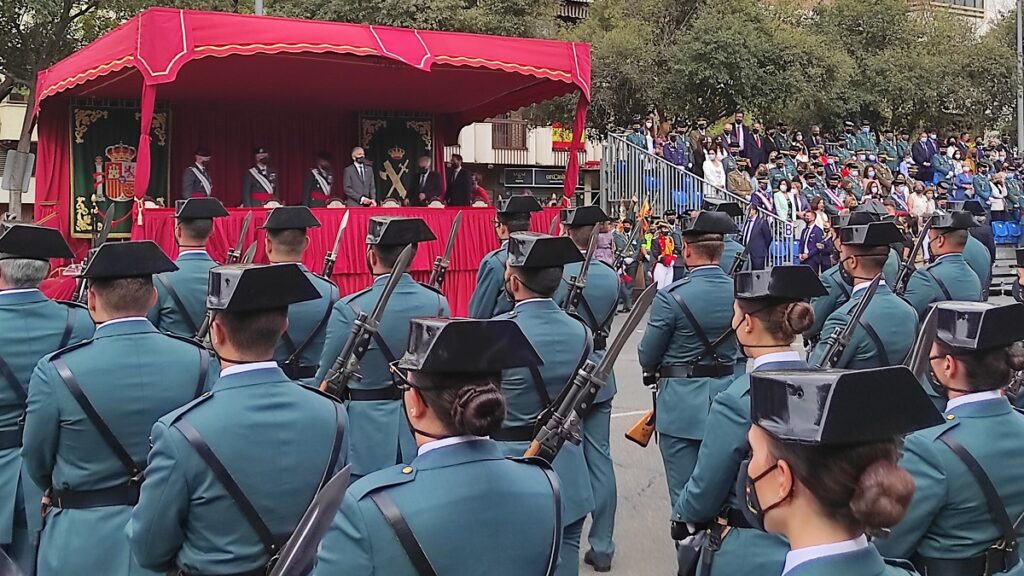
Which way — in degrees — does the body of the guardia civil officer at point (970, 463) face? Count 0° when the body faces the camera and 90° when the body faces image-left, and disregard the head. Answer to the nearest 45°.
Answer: approximately 135°

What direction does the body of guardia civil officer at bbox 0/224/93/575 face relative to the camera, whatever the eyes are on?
away from the camera

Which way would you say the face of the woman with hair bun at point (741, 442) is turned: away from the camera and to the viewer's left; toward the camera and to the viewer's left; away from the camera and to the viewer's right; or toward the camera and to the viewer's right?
away from the camera and to the viewer's left

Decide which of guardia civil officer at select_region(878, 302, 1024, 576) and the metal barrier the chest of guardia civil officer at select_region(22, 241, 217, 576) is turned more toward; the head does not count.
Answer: the metal barrier

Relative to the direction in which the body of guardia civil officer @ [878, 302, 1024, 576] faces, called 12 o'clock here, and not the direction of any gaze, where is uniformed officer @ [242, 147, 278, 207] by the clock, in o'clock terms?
The uniformed officer is roughly at 12 o'clock from the guardia civil officer.

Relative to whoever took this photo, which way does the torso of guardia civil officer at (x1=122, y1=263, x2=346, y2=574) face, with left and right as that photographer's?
facing away from the viewer

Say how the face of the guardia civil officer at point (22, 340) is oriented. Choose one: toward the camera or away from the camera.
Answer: away from the camera

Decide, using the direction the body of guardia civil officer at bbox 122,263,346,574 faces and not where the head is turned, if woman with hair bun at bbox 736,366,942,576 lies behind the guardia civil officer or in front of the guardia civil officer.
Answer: behind

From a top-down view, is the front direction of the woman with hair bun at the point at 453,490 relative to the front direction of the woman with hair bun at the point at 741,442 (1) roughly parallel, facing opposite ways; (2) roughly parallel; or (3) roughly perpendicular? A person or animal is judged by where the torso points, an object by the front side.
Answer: roughly parallel

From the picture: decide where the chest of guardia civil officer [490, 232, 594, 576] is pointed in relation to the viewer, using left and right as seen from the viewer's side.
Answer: facing away from the viewer and to the left of the viewer

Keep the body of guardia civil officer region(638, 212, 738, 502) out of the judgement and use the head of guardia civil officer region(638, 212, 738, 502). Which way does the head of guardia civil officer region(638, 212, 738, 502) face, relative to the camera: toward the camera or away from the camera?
away from the camera

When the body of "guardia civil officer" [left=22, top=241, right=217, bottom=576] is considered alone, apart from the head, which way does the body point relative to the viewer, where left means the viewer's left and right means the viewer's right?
facing away from the viewer

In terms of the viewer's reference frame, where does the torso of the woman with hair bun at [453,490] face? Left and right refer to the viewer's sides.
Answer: facing away from the viewer and to the left of the viewer

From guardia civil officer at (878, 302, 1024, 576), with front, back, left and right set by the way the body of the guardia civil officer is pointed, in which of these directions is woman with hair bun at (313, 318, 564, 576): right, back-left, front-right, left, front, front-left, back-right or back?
left

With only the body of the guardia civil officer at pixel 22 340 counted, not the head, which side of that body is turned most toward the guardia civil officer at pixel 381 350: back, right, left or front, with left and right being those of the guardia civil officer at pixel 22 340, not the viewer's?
right

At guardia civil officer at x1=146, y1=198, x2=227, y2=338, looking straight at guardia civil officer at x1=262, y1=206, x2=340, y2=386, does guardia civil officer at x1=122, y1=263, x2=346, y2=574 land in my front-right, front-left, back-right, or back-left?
front-right

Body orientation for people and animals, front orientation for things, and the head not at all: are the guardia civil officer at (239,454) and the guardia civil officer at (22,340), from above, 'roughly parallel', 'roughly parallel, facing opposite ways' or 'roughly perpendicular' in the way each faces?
roughly parallel
